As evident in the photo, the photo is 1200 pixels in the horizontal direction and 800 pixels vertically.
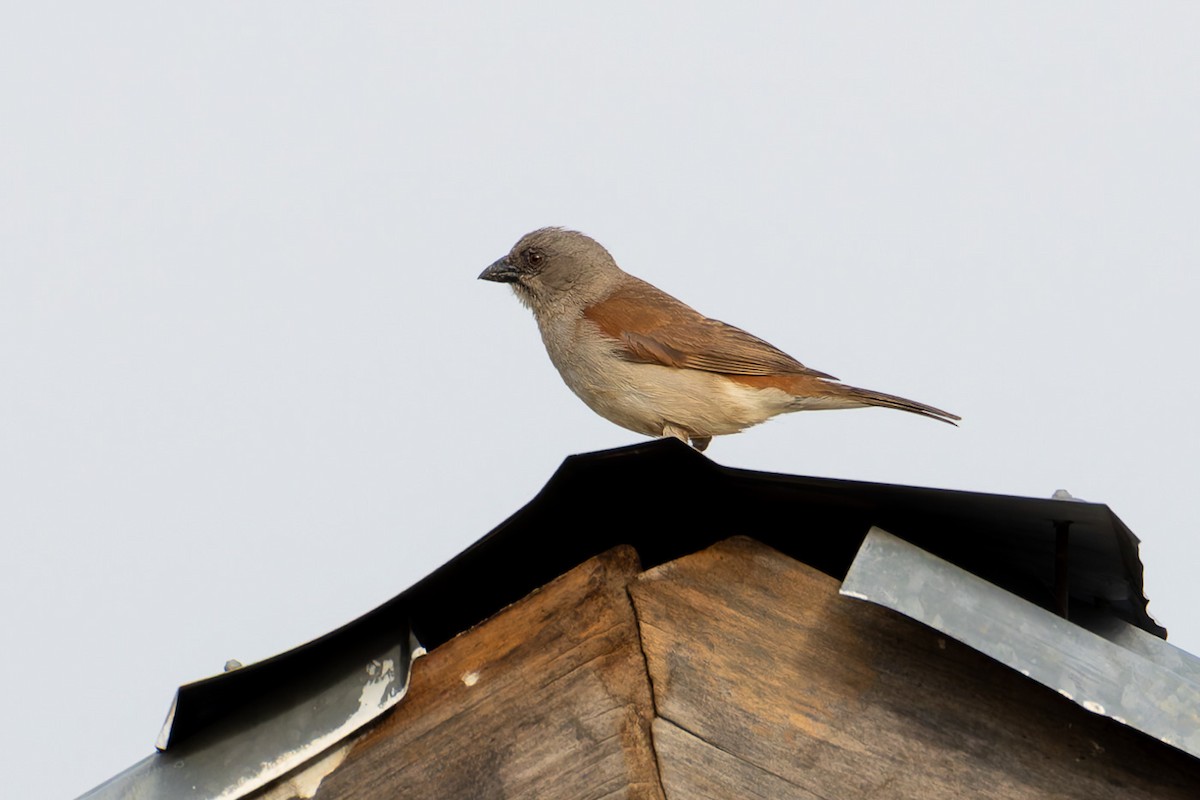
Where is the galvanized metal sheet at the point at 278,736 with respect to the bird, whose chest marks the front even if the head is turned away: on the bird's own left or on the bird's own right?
on the bird's own left

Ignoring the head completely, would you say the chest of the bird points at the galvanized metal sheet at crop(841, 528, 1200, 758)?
no

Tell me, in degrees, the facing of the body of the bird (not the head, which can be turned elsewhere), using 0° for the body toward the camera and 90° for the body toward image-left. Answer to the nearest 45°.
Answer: approximately 90°

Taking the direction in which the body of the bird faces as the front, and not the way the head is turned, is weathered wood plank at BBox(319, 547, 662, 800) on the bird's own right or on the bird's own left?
on the bird's own left

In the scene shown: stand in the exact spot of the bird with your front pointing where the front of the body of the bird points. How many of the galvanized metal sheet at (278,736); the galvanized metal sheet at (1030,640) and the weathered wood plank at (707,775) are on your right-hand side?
0

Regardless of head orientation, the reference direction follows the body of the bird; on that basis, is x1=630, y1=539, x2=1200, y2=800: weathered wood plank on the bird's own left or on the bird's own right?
on the bird's own left

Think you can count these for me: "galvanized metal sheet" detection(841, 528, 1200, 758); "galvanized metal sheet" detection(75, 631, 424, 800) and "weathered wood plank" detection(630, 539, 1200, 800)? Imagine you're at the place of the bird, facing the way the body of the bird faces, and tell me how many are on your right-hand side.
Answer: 0

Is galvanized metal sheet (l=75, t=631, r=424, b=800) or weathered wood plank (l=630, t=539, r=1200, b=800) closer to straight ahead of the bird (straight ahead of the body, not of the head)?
the galvanized metal sheet
